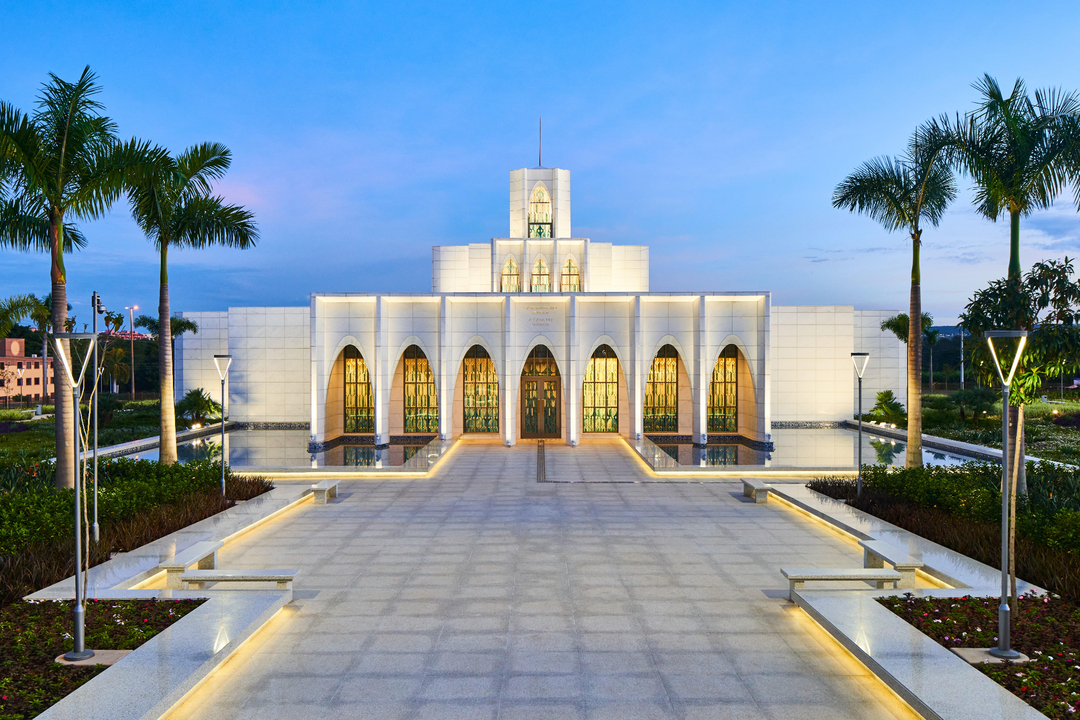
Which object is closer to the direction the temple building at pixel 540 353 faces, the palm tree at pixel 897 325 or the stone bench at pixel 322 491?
the stone bench

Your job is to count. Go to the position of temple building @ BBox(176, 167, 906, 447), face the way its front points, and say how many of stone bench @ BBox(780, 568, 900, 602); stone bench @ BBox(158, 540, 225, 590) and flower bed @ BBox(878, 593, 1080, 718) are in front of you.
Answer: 3

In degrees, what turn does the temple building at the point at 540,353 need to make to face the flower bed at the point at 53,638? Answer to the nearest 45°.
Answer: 0° — it already faces it

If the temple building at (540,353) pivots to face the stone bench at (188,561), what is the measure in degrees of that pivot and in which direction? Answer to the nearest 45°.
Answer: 0° — it already faces it

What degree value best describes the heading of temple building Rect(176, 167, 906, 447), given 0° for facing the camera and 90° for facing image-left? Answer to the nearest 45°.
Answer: approximately 0°
